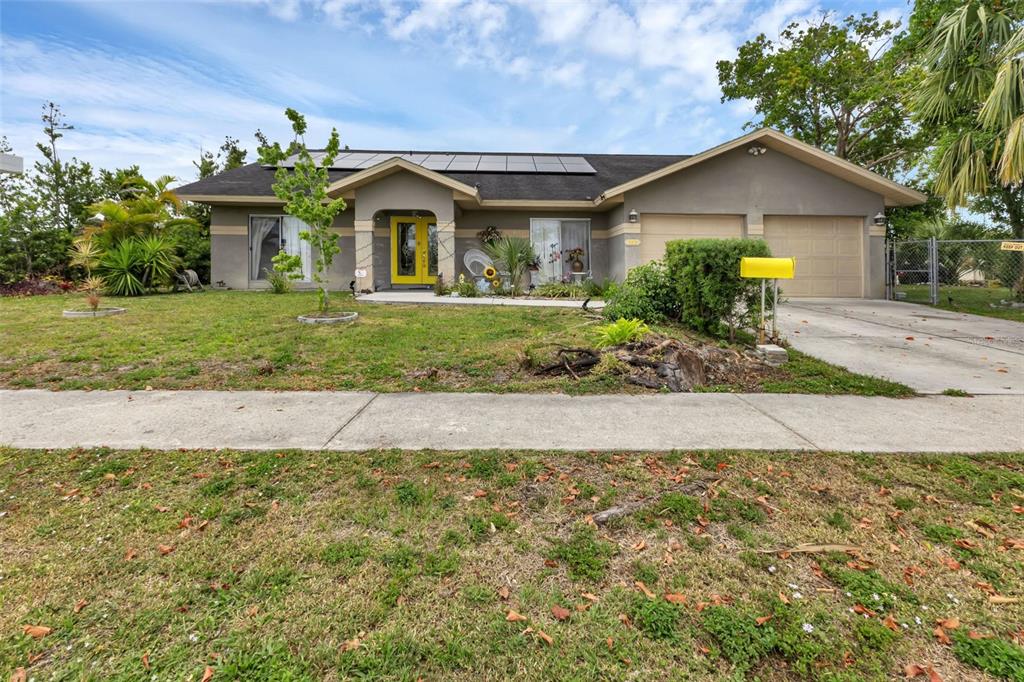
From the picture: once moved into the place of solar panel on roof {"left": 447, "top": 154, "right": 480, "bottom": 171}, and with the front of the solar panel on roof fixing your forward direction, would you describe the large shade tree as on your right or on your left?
on your left

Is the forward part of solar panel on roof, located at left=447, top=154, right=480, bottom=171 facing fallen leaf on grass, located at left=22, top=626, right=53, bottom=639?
yes

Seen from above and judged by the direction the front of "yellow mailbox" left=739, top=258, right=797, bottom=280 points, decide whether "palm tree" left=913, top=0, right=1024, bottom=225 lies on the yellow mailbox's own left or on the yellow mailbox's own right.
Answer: on the yellow mailbox's own left

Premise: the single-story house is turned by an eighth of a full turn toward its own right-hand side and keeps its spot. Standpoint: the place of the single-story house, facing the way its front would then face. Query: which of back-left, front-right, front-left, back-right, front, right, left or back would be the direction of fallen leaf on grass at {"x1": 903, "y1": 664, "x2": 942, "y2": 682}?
front-left

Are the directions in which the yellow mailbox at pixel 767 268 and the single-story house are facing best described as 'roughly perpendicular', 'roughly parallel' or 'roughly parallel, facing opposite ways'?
roughly perpendicular

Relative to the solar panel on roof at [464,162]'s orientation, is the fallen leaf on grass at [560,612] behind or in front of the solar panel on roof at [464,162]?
in front

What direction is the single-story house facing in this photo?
toward the camera

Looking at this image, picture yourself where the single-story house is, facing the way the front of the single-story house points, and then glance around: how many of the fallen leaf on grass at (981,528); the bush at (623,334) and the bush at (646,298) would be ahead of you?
3

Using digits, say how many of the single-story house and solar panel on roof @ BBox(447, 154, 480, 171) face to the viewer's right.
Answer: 0

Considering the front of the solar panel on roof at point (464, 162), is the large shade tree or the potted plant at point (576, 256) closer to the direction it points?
the potted plant

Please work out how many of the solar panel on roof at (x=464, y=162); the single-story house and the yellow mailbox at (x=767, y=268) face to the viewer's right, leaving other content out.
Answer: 1

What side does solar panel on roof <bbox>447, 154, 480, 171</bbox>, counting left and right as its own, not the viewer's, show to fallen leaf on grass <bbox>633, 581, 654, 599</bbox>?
front

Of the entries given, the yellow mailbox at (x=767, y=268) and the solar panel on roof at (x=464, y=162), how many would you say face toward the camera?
1

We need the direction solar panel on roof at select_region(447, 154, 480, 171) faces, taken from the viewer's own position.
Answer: facing the viewer
